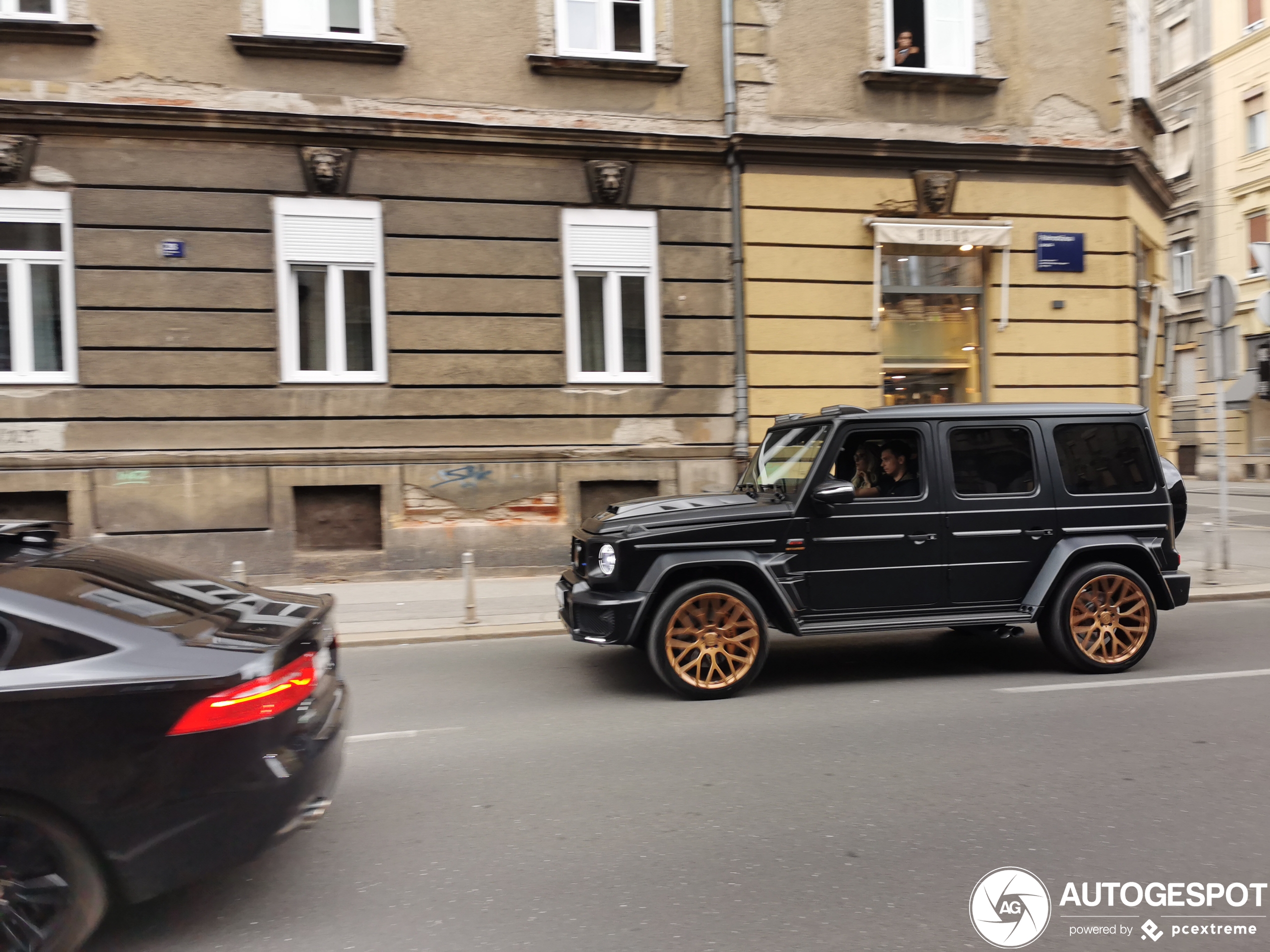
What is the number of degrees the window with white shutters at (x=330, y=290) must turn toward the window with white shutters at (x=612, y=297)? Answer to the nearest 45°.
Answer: approximately 90° to its left

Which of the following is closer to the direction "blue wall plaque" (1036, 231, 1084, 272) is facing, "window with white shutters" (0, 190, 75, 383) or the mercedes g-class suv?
the mercedes g-class suv

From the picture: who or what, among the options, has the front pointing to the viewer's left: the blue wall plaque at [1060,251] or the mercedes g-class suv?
the mercedes g-class suv

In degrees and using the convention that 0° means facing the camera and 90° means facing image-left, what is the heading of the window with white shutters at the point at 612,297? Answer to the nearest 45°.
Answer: approximately 0°

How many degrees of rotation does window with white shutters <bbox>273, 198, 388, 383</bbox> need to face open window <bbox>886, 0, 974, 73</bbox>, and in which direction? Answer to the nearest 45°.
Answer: approximately 90° to its left

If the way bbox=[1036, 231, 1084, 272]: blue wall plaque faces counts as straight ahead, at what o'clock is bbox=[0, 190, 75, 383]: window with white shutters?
The window with white shutters is roughly at 2 o'clock from the blue wall plaque.

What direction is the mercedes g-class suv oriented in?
to the viewer's left

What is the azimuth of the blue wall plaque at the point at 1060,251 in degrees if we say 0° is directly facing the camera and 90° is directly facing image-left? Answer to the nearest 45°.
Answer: approximately 0°

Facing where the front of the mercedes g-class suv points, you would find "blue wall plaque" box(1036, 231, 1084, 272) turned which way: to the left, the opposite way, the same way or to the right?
to the left

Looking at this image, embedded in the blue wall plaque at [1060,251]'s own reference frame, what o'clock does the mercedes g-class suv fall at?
The mercedes g-class suv is roughly at 12 o'clock from the blue wall plaque.
